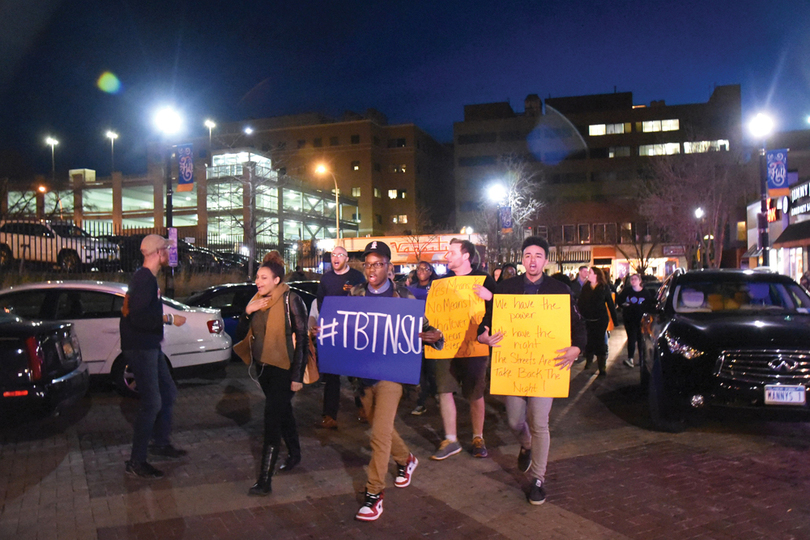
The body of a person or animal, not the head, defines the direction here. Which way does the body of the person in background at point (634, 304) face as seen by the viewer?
toward the camera

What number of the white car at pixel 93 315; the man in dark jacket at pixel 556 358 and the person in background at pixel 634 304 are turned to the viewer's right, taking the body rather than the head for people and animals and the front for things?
0

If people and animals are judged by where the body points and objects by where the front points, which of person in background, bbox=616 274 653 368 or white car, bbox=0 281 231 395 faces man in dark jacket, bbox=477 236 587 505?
the person in background

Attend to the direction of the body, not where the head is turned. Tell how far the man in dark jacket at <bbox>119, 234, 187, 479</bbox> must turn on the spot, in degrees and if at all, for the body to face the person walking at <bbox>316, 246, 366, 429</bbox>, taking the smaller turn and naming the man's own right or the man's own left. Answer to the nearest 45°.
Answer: approximately 45° to the man's own left

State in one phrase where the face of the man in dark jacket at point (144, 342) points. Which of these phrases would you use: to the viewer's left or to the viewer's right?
to the viewer's right

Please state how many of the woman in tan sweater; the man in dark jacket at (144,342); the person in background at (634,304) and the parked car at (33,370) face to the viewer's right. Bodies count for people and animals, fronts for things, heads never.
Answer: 1

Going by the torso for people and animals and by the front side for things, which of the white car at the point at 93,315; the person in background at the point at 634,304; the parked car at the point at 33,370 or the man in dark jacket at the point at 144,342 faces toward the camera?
the person in background

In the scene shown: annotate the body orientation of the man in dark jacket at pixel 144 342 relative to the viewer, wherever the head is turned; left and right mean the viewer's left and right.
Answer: facing to the right of the viewer

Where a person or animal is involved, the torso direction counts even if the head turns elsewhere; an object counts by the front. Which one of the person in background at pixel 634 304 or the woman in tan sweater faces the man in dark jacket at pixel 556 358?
the person in background

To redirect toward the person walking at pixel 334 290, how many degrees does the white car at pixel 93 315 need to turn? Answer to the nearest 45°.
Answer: approximately 180°

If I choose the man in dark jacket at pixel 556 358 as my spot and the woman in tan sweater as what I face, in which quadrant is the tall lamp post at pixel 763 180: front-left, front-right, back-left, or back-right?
back-right

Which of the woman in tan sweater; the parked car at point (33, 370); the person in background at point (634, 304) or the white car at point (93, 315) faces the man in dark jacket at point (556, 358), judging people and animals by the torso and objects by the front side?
the person in background

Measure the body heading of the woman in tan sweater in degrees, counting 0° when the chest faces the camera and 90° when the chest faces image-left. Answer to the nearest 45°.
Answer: approximately 45°

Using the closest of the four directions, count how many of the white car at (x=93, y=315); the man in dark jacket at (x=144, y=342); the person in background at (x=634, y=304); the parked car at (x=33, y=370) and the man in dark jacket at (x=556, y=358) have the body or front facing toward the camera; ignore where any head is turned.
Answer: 2

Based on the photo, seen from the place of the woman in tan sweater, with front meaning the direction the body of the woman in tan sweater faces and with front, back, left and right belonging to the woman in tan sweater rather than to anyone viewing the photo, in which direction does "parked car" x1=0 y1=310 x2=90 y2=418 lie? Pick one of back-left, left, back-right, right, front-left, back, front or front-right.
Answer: right

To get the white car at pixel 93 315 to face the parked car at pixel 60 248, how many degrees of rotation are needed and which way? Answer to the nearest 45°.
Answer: approximately 45° to its right

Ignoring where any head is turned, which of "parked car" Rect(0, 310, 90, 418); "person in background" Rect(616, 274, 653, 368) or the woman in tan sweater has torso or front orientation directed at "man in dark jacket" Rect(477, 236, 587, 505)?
the person in background

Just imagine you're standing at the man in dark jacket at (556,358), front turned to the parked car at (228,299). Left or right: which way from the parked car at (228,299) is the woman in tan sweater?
left
